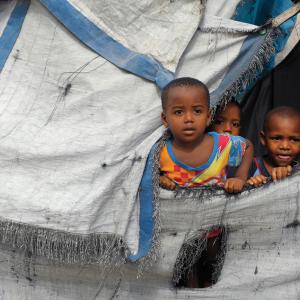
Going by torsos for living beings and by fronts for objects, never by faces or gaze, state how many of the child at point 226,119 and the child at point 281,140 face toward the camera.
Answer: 2

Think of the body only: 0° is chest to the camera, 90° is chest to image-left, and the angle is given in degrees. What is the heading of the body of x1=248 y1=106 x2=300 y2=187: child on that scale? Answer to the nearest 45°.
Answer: approximately 0°

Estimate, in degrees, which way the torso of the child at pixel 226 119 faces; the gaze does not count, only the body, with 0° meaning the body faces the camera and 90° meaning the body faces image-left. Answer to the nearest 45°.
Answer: approximately 0°

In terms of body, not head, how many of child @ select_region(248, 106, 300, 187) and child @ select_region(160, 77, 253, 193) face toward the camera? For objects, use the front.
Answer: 2
